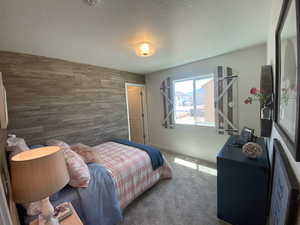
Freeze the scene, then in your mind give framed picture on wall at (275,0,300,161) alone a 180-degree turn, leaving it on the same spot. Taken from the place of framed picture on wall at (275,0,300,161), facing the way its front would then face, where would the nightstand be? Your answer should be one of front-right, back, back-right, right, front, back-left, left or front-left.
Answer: back-right

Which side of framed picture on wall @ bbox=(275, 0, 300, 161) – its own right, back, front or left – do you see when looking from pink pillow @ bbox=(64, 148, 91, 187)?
front

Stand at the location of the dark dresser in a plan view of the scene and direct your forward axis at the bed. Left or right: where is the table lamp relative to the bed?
left

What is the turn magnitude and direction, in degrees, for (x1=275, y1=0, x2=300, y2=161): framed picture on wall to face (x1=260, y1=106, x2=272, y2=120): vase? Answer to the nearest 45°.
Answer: approximately 90° to its right

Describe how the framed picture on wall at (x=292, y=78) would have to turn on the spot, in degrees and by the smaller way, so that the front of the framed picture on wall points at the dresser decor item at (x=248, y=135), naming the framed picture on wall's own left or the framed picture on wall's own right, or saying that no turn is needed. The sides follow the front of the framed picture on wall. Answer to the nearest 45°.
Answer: approximately 90° to the framed picture on wall's own right

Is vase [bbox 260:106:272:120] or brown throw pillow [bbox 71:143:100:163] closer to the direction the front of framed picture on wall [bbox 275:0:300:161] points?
the brown throw pillow

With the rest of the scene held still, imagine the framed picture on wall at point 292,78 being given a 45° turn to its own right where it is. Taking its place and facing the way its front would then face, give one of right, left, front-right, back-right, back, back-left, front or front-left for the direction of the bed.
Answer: front-left

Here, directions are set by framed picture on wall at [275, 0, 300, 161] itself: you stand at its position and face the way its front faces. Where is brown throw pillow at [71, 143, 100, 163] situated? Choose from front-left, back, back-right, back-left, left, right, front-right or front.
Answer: front

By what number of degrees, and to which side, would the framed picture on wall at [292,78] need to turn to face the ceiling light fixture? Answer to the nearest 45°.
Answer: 0° — it already faces it

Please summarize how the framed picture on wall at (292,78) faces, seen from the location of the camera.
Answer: facing to the left of the viewer

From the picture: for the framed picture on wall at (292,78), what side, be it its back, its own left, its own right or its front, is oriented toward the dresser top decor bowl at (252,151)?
right
